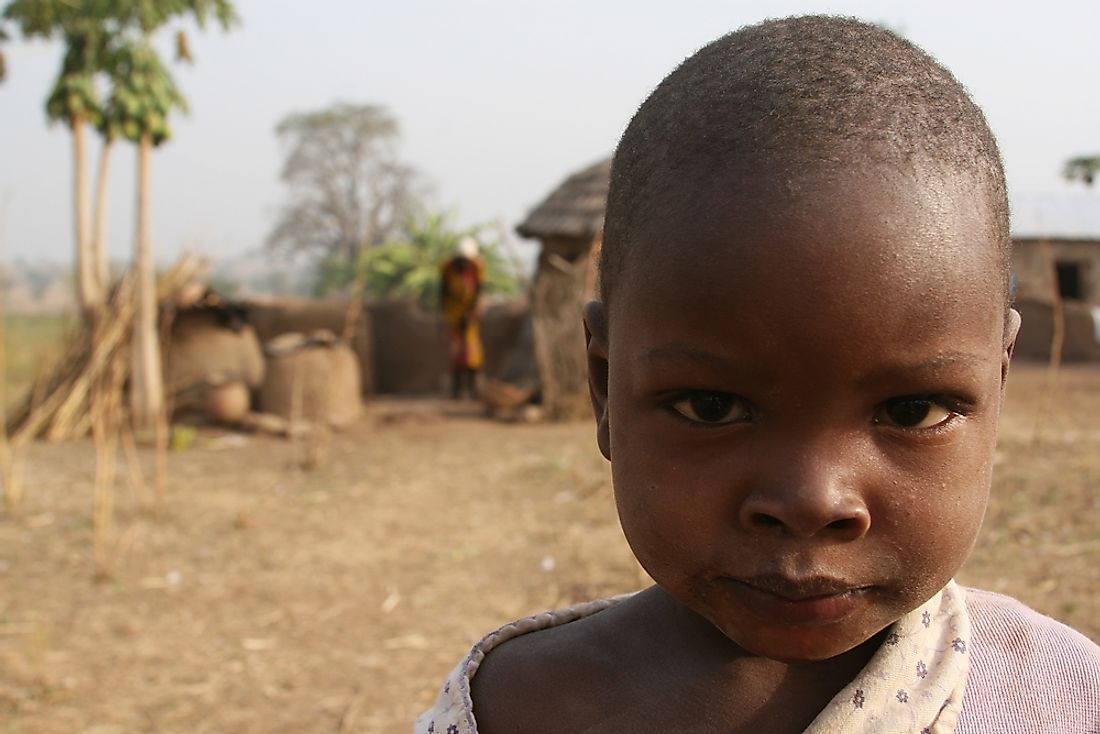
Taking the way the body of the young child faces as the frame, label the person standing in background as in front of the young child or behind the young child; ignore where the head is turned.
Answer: behind

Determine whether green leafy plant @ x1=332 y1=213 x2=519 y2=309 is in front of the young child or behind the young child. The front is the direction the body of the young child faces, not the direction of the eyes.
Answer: behind

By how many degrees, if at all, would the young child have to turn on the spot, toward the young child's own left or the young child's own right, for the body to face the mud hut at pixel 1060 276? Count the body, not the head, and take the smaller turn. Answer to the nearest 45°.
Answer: approximately 180°

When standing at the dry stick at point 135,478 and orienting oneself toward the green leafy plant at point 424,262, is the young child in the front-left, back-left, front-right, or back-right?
back-right

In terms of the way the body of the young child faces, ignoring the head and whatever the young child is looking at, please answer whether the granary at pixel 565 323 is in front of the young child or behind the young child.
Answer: behind

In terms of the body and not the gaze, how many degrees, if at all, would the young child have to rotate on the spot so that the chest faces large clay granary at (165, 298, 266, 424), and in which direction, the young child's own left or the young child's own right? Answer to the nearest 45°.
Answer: approximately 135° to the young child's own right

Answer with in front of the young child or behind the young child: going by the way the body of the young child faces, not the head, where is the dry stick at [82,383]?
behind

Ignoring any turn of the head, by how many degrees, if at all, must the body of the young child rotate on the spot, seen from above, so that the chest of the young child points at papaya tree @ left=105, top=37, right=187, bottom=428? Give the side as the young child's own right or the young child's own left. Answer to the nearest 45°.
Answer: approximately 135° to the young child's own right

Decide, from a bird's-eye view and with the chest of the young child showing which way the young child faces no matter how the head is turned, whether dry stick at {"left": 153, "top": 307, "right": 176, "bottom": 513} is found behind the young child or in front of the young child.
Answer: behind

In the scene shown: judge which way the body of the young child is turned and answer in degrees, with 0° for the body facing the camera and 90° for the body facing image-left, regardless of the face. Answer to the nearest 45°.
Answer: approximately 0°
